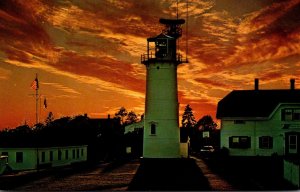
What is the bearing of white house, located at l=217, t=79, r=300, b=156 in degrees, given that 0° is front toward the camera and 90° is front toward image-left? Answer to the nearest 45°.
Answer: approximately 0°
